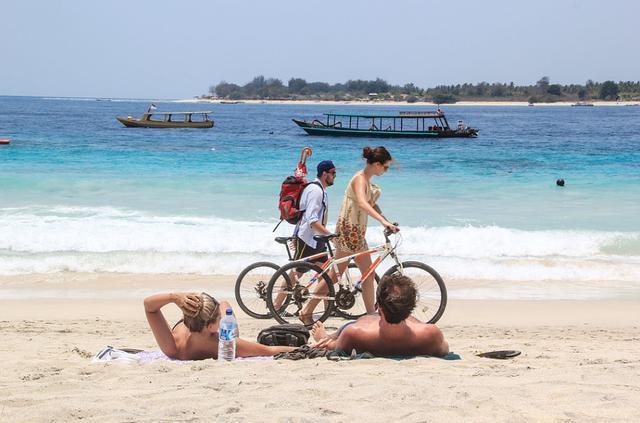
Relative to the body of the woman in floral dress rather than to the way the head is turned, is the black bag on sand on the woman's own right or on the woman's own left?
on the woman's own right

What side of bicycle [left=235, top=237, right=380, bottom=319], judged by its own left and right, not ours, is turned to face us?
right

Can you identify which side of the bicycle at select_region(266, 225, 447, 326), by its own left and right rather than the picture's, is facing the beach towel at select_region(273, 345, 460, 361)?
right

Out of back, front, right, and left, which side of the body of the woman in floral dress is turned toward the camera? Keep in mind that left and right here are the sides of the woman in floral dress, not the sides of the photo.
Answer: right

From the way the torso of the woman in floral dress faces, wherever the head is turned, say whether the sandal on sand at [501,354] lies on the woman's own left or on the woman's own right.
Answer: on the woman's own right

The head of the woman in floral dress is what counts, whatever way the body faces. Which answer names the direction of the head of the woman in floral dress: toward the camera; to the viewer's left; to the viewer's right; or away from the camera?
to the viewer's right

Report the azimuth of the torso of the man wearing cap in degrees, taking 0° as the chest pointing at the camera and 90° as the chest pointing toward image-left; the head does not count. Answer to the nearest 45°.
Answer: approximately 270°

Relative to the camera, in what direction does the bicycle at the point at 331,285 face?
facing to the right of the viewer

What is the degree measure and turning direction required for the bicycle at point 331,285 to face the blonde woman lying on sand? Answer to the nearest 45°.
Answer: approximately 135° to its right

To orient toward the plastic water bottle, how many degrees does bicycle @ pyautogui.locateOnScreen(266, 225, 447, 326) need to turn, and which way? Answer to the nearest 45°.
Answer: approximately 90° to its right

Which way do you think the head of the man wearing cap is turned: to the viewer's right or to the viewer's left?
to the viewer's right
